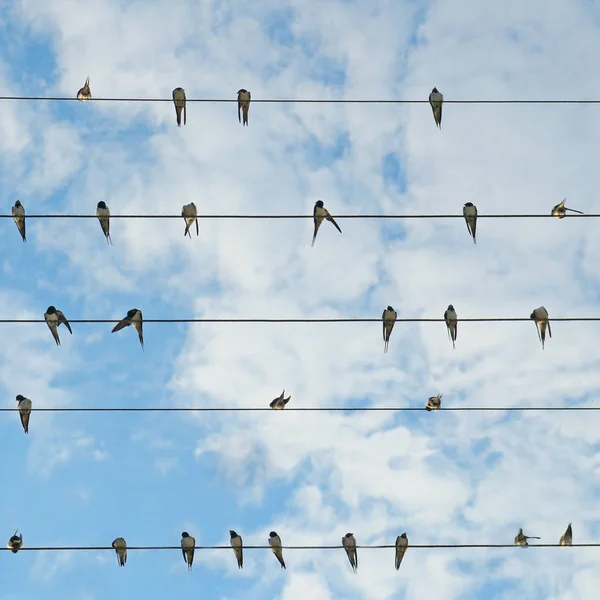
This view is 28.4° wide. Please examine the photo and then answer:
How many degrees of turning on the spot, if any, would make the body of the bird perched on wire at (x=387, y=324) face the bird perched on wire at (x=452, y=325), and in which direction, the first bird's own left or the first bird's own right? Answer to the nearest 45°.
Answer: approximately 45° to the first bird's own left

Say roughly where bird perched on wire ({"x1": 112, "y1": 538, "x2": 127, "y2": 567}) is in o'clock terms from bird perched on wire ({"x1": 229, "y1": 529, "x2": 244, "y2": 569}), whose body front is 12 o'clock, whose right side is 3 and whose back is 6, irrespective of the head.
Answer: bird perched on wire ({"x1": 112, "y1": 538, "x2": 127, "y2": 567}) is roughly at 2 o'clock from bird perched on wire ({"x1": 229, "y1": 529, "x2": 244, "y2": 569}).

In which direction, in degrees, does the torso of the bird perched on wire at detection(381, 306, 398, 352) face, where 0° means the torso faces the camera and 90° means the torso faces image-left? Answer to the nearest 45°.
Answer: approximately 0°
